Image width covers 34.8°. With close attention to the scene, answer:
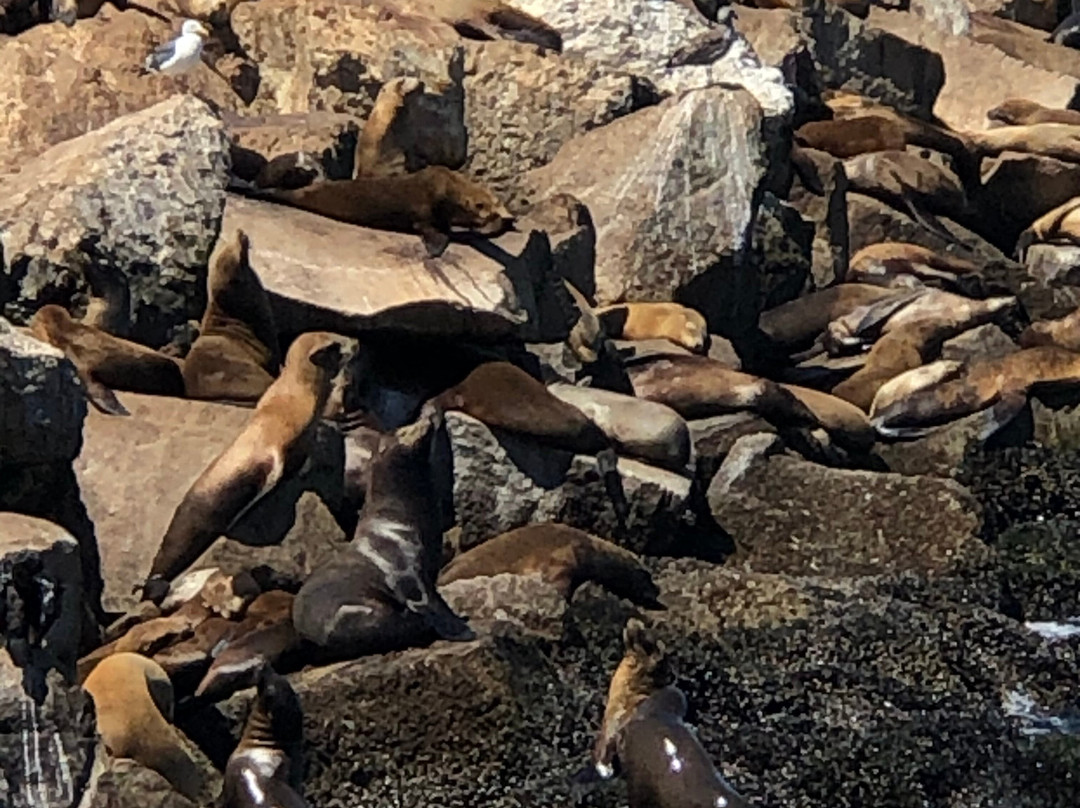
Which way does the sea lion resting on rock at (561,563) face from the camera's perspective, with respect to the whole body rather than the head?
to the viewer's right

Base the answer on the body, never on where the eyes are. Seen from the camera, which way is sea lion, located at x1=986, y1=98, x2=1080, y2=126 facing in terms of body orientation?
to the viewer's left

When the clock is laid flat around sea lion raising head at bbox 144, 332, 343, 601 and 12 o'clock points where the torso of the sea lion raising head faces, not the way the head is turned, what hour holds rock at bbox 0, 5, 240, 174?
The rock is roughly at 10 o'clock from the sea lion raising head.

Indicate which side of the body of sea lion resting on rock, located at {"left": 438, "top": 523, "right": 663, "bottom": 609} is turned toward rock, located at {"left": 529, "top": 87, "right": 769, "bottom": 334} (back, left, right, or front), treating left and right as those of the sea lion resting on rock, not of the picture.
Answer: left

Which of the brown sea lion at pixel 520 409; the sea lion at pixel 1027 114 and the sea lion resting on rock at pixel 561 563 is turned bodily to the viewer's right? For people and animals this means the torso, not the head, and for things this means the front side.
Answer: the sea lion resting on rock

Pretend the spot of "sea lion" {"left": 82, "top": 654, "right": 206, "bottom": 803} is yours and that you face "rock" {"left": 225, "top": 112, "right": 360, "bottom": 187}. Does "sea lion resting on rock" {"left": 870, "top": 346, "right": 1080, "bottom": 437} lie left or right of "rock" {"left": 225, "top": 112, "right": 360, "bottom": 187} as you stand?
right

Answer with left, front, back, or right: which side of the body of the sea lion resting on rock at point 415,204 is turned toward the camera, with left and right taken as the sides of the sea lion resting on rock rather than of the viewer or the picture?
right

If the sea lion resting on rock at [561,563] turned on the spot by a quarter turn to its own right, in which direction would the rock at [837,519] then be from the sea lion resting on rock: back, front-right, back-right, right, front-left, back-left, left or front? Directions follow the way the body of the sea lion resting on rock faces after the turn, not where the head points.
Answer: back-left

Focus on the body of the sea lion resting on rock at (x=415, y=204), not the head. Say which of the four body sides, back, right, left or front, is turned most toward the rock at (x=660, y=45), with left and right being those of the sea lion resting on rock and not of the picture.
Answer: left

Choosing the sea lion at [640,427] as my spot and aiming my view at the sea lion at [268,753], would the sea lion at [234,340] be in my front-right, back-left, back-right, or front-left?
front-right

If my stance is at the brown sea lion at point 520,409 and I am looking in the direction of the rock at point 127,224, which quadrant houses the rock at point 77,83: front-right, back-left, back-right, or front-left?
front-right
